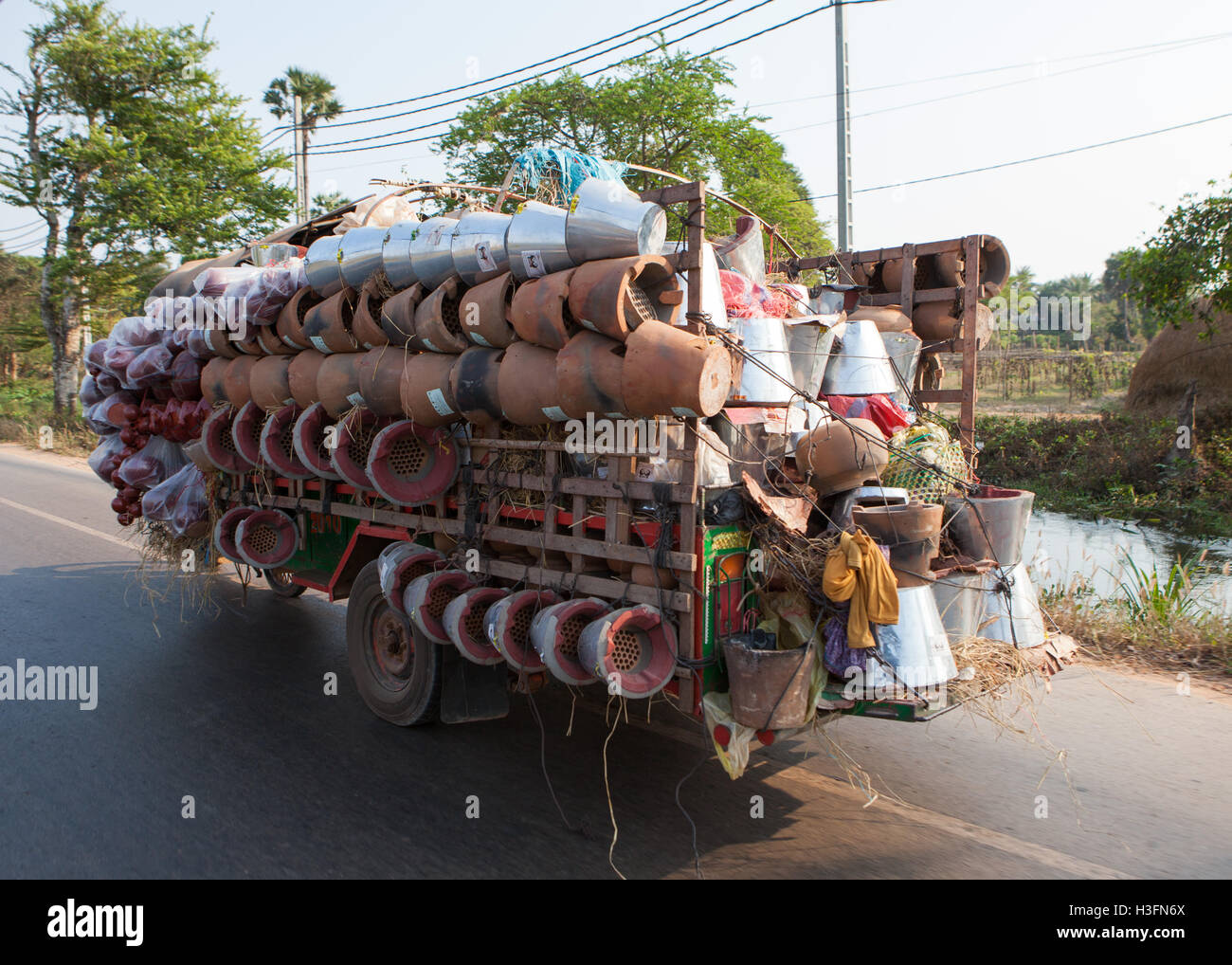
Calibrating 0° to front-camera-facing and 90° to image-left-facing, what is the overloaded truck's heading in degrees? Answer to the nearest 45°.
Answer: approximately 135°

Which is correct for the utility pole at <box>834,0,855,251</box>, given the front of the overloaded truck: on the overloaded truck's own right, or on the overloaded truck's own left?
on the overloaded truck's own right

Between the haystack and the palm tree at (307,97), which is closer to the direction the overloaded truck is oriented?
the palm tree

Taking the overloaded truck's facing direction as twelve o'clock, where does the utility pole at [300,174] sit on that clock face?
The utility pole is roughly at 1 o'clock from the overloaded truck.

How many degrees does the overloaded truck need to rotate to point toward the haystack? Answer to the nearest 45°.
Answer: approximately 90° to its right
